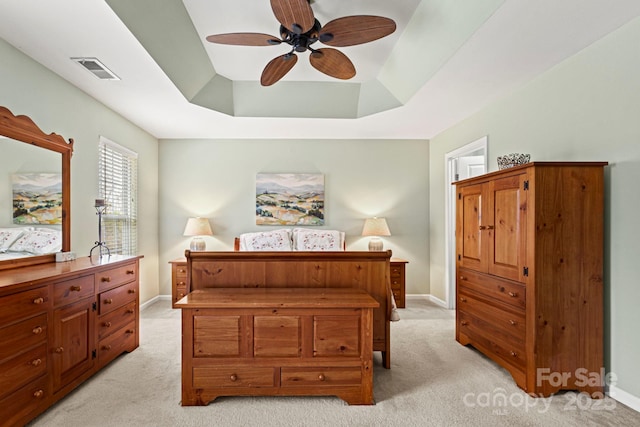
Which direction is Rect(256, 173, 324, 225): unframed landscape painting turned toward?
toward the camera

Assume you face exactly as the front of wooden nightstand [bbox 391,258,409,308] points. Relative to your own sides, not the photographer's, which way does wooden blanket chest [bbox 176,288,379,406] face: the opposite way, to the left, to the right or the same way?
the same way

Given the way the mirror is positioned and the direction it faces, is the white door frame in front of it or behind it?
in front

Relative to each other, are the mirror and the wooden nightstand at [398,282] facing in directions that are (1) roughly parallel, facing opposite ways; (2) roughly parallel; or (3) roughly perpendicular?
roughly perpendicular

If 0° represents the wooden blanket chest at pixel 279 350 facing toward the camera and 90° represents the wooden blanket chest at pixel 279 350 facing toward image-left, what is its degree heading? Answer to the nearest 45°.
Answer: approximately 0°

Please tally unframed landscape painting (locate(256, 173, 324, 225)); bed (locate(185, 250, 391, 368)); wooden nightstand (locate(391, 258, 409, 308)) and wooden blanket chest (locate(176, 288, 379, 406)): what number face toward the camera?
4

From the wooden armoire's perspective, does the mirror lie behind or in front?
in front

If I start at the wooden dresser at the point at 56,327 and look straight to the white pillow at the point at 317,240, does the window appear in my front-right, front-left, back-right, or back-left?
front-left

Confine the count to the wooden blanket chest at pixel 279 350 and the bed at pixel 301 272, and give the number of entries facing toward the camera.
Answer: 2

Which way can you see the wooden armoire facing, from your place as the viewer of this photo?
facing the viewer and to the left of the viewer

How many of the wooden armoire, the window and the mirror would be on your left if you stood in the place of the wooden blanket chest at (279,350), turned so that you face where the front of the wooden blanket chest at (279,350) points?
1

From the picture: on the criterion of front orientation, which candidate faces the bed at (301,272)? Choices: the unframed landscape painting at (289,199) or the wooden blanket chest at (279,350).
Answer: the unframed landscape painting

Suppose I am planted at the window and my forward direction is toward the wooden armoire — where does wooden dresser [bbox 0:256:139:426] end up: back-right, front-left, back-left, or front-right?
front-right

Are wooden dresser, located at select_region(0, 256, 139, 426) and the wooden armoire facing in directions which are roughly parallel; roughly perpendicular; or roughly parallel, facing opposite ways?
roughly parallel, facing opposite ways

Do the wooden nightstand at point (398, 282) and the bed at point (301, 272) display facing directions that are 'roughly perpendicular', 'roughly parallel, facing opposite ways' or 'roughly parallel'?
roughly parallel

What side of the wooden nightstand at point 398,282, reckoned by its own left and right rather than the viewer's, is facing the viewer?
front

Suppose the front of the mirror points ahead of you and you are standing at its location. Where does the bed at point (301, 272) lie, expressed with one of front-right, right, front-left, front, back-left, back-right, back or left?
front
